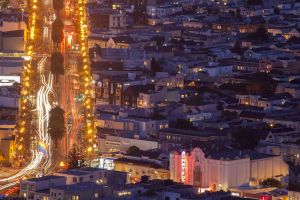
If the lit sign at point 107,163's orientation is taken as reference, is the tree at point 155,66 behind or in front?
behind

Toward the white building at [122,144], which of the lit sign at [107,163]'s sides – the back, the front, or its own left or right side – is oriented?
back

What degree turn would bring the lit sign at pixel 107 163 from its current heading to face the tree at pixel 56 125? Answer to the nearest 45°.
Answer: approximately 135° to its right

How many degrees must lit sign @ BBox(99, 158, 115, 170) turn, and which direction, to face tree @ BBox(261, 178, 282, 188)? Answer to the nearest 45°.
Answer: approximately 90° to its left

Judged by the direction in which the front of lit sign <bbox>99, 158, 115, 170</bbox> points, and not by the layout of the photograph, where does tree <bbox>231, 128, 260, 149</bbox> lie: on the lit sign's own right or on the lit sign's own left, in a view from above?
on the lit sign's own left

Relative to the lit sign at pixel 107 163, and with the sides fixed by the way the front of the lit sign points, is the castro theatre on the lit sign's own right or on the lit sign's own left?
on the lit sign's own left

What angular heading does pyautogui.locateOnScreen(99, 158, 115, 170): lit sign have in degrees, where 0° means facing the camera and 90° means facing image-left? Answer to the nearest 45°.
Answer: approximately 0°
